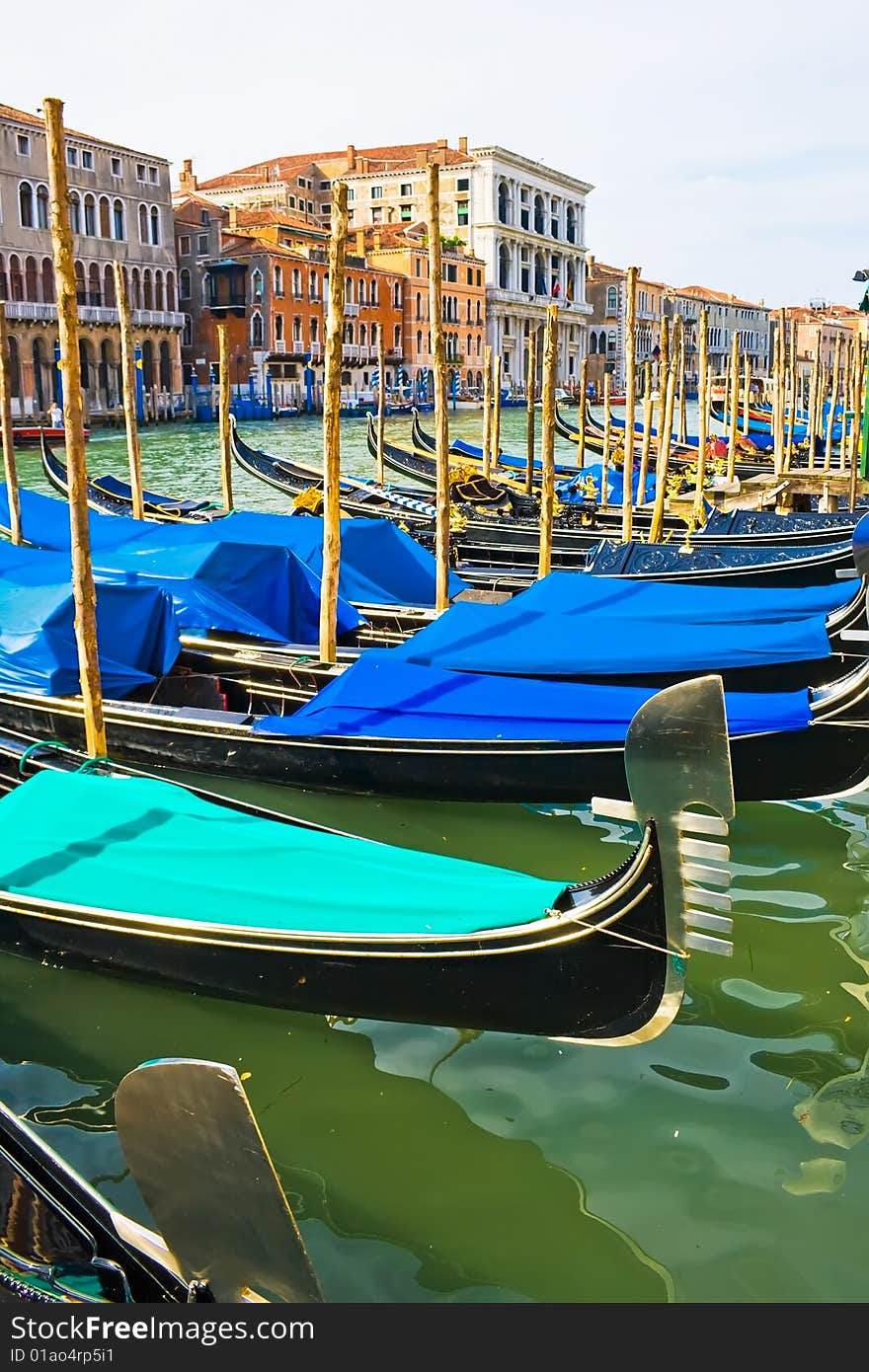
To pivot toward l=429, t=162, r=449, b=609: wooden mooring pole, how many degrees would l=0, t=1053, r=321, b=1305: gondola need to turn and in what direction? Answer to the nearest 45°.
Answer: approximately 135° to its left

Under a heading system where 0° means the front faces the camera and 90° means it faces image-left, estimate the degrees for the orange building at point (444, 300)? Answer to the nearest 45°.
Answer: approximately 315°

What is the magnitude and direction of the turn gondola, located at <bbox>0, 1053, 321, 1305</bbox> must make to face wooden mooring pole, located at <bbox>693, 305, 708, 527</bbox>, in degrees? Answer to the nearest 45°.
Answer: approximately 90° to its left

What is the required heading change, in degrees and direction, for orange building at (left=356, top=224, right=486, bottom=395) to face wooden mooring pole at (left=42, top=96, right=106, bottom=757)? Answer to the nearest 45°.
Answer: approximately 45° to its right

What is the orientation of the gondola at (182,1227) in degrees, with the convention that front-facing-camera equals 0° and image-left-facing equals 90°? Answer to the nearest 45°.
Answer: approximately 315°

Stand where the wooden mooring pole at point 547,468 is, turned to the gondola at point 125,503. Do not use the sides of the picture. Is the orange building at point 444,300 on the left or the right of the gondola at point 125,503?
right

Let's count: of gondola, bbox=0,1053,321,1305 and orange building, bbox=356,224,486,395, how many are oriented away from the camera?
0

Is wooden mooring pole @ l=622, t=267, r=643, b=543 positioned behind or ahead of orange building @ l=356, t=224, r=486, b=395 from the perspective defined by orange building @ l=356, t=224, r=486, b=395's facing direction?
ahead

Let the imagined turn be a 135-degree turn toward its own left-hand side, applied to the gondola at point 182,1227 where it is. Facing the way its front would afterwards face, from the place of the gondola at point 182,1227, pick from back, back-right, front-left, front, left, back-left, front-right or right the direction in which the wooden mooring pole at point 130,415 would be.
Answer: front

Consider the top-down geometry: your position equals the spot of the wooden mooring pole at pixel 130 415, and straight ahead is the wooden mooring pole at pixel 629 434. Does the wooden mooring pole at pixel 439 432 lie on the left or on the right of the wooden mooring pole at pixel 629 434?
right

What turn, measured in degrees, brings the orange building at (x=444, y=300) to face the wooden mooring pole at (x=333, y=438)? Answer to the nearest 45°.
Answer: approximately 45° to its right
